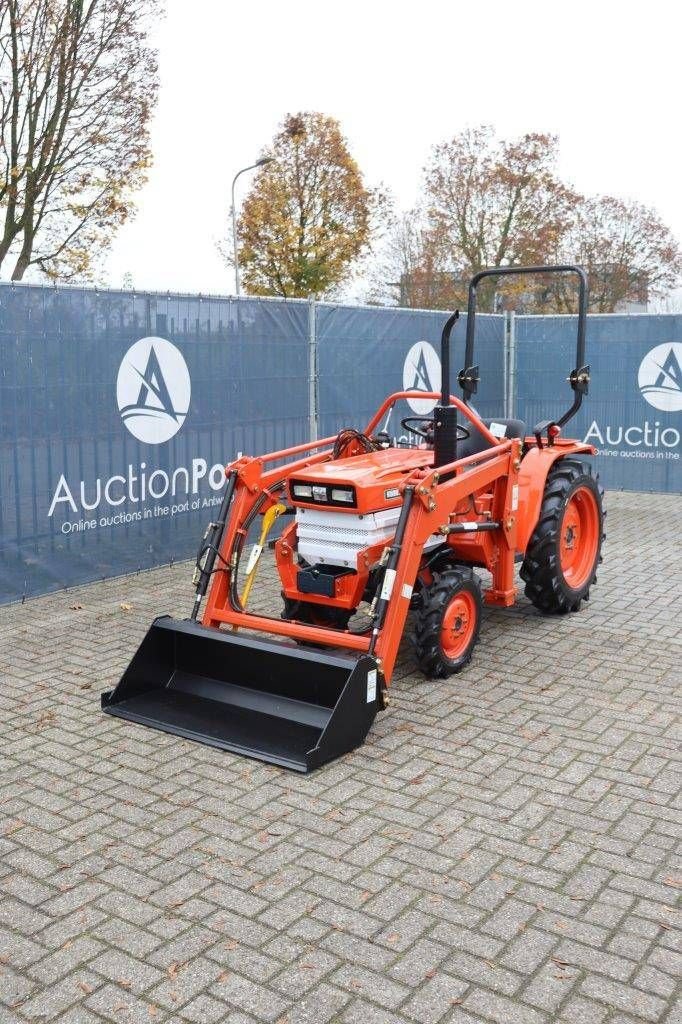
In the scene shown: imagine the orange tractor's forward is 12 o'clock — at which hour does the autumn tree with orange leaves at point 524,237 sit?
The autumn tree with orange leaves is roughly at 5 o'clock from the orange tractor.

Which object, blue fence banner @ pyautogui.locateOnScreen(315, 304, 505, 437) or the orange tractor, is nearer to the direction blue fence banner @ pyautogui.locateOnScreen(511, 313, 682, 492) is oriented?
the orange tractor

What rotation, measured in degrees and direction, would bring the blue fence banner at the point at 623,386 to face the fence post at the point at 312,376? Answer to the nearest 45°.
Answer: approximately 45° to its right

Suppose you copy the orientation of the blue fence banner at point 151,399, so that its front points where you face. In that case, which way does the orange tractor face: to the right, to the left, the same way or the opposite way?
to the right

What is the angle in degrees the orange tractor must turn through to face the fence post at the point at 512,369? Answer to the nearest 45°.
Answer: approximately 135° to its right

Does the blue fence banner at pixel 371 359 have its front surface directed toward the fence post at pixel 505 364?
no

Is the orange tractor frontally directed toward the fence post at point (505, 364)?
no

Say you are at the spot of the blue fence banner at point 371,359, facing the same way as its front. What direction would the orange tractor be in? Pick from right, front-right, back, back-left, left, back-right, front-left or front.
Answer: front-right

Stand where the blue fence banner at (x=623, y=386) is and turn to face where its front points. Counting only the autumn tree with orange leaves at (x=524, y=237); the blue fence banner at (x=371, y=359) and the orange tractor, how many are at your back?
1

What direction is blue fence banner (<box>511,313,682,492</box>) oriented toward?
toward the camera

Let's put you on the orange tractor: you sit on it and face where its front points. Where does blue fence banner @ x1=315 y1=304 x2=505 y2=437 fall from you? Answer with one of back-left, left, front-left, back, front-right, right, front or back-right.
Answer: back-right

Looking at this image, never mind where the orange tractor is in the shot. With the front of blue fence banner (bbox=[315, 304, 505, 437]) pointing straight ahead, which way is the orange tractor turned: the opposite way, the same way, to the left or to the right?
to the right

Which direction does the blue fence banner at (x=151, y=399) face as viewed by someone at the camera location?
facing the viewer and to the right of the viewer

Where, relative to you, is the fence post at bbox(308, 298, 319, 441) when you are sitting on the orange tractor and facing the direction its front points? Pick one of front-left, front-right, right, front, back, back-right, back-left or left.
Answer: back-right

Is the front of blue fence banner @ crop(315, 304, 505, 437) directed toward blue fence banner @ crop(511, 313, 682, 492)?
no

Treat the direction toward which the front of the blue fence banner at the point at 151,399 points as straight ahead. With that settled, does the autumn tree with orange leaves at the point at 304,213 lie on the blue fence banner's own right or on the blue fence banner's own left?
on the blue fence banner's own left
